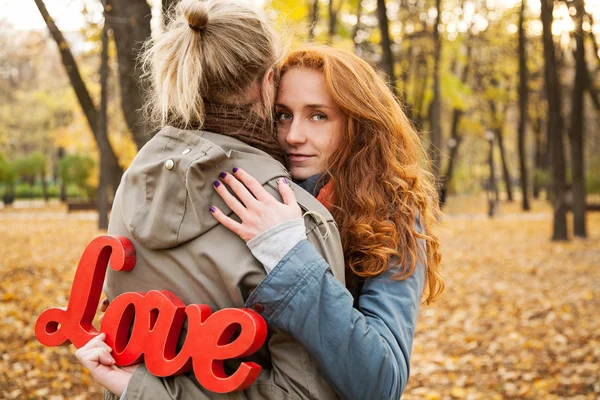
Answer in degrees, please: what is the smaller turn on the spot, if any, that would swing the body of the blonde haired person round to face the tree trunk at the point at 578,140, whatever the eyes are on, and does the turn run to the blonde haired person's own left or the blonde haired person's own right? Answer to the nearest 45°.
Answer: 0° — they already face it

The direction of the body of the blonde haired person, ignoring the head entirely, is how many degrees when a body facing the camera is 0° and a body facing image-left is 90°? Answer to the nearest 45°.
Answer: approximately 225°

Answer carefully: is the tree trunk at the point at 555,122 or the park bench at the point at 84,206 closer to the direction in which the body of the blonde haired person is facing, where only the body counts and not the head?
the tree trunk

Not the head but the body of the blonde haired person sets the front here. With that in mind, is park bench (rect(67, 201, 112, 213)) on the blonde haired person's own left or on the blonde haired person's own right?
on the blonde haired person's own left

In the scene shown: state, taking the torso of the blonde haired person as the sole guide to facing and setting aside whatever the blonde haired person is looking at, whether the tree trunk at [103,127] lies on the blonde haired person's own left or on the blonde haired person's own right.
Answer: on the blonde haired person's own left

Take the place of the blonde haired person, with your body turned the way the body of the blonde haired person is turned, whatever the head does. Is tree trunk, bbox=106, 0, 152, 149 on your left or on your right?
on your left

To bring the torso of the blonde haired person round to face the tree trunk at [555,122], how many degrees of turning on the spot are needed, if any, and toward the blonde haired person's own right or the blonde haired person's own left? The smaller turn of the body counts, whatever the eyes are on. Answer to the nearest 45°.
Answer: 0° — they already face it

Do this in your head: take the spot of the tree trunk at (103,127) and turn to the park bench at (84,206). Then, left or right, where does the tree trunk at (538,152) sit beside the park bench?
right

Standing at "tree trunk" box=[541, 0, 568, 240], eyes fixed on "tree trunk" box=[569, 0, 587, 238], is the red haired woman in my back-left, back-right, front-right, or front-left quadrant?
back-right
